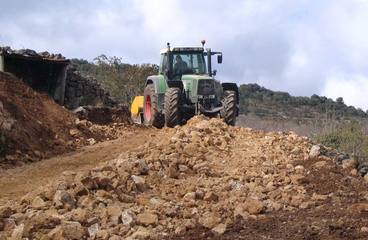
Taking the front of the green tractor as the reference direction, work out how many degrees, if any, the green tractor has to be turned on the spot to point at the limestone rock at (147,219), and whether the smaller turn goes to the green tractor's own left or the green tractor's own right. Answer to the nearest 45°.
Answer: approximately 45° to the green tractor's own right

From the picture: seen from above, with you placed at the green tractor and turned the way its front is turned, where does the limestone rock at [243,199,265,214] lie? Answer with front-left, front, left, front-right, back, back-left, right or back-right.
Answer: front-right

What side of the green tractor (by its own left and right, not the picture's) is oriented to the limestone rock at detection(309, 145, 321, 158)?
front

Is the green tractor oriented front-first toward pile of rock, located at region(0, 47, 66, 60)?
no

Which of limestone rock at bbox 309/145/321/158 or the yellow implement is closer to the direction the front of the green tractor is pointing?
the limestone rock

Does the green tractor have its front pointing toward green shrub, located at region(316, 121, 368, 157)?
no

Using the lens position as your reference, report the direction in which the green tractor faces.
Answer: facing the viewer and to the right of the viewer

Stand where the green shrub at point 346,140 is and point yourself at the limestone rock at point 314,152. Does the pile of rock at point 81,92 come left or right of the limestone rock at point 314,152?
right

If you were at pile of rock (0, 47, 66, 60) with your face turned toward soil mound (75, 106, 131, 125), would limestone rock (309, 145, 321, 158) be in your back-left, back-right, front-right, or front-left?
front-right

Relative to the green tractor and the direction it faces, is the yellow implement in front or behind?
behind
